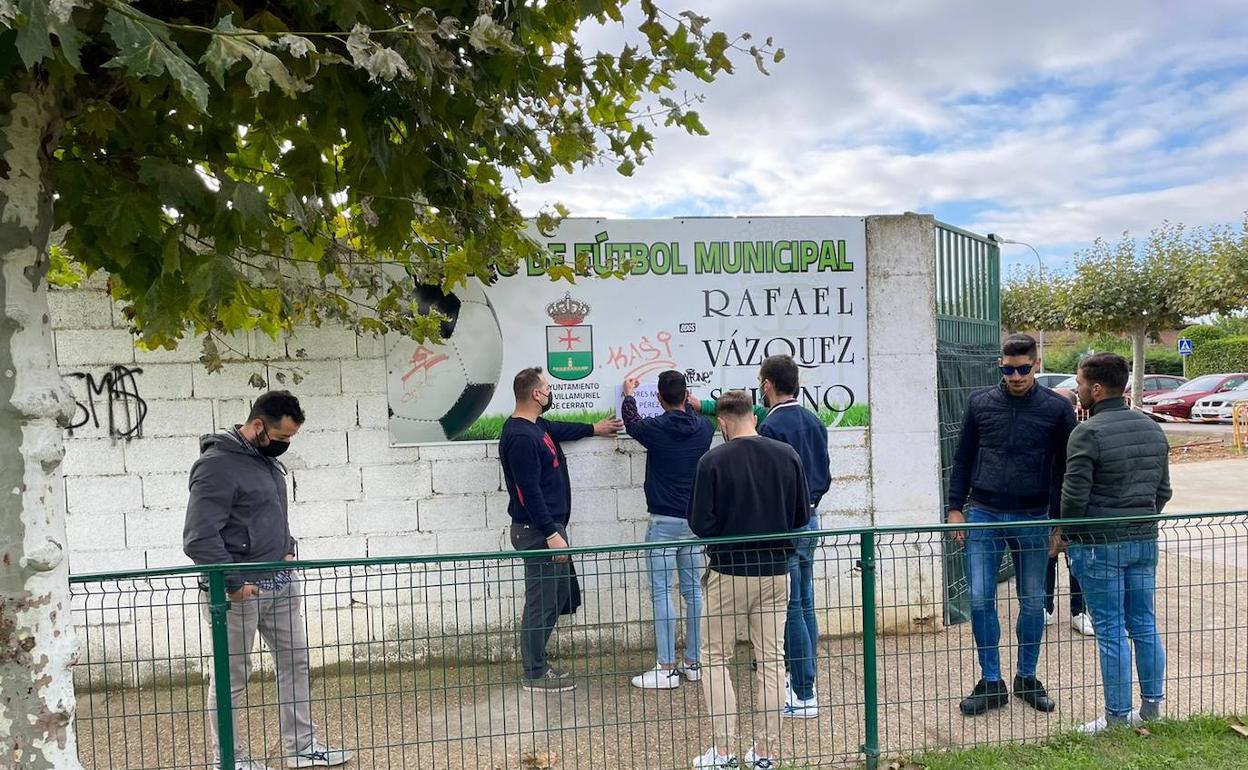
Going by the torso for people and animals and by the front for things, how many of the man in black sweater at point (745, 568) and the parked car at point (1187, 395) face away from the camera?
1

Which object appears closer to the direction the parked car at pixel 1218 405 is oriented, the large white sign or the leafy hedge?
the large white sign

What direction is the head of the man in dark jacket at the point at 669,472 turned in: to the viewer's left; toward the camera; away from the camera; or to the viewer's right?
away from the camera

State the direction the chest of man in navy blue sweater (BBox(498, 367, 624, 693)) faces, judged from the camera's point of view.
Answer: to the viewer's right

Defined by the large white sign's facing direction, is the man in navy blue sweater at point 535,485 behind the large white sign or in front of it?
in front

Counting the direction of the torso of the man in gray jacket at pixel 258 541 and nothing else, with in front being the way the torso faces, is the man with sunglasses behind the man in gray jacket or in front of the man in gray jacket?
in front

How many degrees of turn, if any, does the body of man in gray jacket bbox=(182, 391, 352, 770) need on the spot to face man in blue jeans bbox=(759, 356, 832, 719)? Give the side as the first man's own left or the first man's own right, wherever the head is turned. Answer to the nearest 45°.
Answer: approximately 45° to the first man's own left

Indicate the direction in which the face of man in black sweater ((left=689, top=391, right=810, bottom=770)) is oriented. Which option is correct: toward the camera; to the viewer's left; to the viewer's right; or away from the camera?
away from the camera

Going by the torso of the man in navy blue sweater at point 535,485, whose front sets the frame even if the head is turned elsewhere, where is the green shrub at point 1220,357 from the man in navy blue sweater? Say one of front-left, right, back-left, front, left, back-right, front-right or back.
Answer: front-left

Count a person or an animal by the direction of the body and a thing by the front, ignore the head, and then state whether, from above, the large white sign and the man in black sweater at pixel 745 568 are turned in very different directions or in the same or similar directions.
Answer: very different directions

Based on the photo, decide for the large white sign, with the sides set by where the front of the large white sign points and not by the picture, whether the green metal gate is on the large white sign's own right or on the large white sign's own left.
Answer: on the large white sign's own left

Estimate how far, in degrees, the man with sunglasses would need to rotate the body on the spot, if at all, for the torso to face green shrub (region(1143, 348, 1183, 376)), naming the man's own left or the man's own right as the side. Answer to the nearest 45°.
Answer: approximately 180°

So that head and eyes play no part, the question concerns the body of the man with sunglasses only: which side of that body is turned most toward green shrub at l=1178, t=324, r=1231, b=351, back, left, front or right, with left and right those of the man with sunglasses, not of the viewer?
back

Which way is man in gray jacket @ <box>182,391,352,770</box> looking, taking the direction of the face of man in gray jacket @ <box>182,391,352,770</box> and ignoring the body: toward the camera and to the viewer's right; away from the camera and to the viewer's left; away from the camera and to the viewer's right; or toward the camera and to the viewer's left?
toward the camera and to the viewer's right

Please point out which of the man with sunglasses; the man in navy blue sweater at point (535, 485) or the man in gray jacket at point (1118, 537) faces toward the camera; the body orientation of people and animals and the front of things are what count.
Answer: the man with sunglasses
